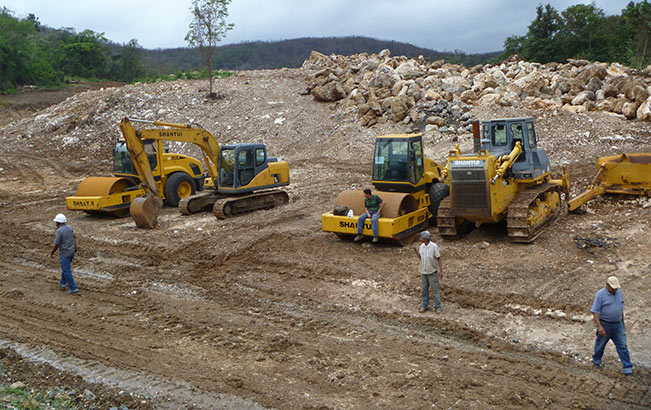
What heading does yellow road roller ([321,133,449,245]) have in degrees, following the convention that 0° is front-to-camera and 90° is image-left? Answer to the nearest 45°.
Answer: approximately 45°

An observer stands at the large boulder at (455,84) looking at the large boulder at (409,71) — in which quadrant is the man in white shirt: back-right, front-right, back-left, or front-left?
back-left

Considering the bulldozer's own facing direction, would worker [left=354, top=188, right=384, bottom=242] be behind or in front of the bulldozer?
in front

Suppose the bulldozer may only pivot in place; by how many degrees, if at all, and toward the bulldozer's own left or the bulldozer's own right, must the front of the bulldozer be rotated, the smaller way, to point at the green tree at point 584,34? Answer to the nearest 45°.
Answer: approximately 135° to the bulldozer's own right

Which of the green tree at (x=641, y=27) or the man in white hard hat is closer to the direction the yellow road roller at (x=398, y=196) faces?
the man in white hard hat

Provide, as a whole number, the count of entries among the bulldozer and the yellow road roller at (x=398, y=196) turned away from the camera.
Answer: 0
